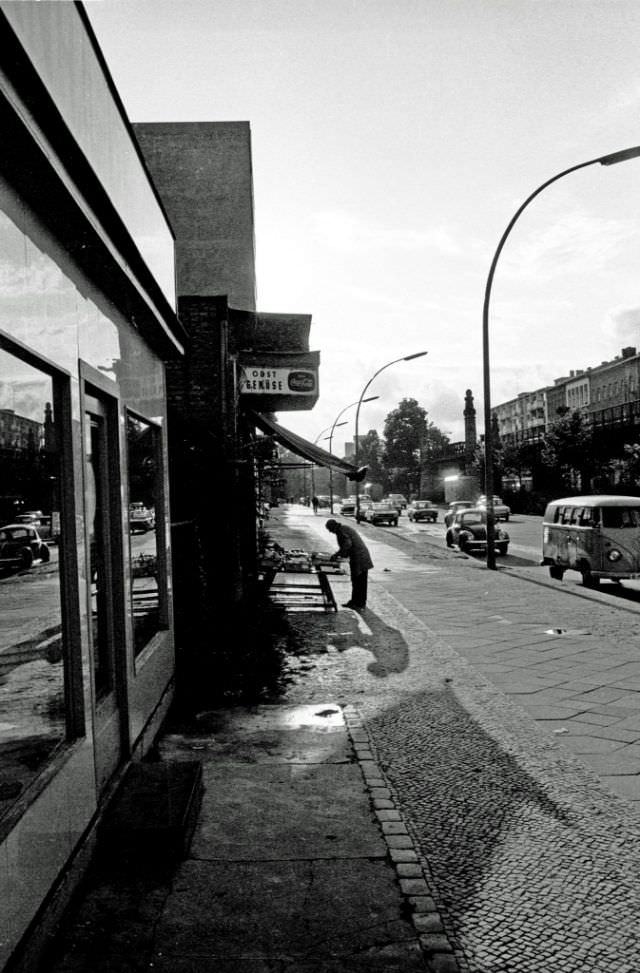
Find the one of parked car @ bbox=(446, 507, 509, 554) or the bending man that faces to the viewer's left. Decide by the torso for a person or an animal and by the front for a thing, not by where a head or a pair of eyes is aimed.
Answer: the bending man

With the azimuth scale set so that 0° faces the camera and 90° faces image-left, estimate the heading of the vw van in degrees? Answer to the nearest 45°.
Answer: approximately 315°

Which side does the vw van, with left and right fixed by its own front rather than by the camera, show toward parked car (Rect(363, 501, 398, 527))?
back

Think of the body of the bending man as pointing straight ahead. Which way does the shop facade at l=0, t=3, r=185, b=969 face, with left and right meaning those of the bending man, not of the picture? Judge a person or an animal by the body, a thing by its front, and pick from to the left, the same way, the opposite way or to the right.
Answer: the opposite way

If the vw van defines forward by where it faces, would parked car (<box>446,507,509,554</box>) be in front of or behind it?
behind

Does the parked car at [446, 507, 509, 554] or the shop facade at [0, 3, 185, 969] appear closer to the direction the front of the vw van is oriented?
the shop facade

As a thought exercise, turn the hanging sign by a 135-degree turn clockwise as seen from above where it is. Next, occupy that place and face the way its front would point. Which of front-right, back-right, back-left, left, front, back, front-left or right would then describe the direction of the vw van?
back-right

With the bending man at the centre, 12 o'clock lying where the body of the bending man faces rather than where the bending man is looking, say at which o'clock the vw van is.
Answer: The vw van is roughly at 5 o'clock from the bending man.

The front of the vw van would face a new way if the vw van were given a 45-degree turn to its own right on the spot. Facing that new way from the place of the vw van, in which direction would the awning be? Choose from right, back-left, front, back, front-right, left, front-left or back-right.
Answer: front-right

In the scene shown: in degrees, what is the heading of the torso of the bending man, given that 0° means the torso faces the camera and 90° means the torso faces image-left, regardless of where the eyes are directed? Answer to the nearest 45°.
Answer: approximately 90°

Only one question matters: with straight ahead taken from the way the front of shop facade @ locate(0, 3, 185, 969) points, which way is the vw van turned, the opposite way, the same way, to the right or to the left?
to the right

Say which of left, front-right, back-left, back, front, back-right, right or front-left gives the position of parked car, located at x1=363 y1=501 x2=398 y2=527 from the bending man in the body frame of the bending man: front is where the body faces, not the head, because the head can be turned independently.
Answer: right

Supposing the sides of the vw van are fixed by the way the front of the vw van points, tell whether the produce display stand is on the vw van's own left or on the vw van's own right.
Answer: on the vw van's own right
